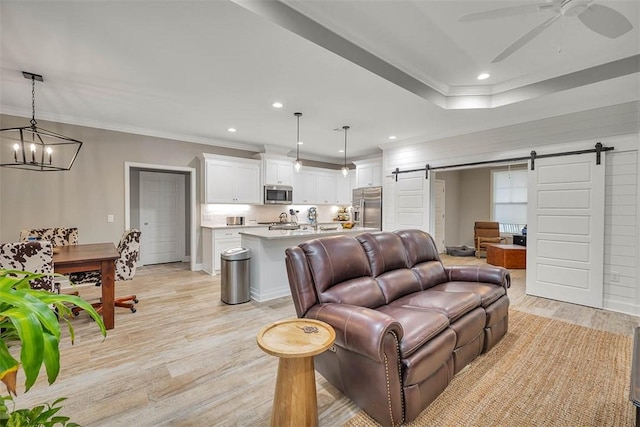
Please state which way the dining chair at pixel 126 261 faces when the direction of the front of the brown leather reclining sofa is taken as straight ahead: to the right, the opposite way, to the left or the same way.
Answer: to the right

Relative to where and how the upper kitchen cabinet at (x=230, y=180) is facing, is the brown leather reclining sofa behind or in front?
in front

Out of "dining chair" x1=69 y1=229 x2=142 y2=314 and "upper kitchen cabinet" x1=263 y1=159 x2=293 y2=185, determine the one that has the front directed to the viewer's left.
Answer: the dining chair

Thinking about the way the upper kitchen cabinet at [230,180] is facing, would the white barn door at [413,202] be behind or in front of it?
in front

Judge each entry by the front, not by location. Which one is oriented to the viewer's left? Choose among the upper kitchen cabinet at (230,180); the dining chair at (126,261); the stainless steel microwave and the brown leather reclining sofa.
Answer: the dining chair

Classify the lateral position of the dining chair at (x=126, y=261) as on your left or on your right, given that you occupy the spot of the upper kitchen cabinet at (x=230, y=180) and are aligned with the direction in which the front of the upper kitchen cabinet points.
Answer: on your right

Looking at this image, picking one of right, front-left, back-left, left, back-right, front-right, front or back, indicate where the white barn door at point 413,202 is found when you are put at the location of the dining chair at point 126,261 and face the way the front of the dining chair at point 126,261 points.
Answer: back

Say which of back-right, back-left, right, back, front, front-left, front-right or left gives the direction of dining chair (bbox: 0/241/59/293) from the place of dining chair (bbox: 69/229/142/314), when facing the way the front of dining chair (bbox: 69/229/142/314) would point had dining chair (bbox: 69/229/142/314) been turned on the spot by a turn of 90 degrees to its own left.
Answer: front-right

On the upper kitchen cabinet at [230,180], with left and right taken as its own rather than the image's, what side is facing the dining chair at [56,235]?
right

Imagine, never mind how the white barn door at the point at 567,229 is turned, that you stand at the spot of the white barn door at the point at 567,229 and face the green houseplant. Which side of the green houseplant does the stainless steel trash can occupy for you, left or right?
right

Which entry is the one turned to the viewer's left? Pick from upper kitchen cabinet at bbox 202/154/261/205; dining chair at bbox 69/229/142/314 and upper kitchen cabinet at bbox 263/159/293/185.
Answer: the dining chair

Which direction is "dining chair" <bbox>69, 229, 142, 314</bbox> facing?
to the viewer's left

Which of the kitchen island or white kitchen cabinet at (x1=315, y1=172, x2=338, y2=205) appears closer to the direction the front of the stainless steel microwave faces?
the kitchen island
